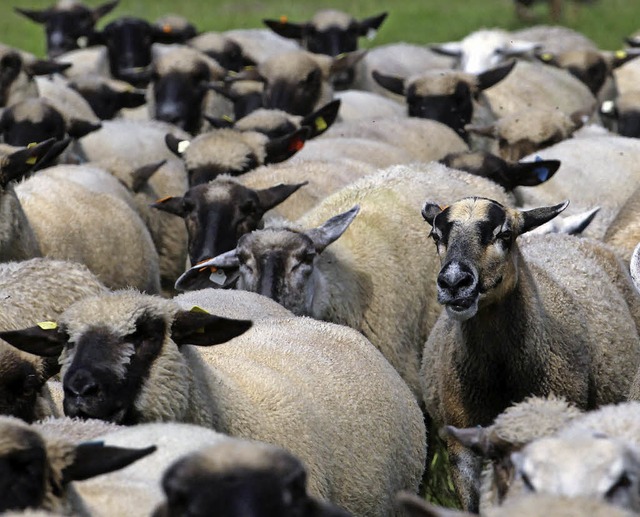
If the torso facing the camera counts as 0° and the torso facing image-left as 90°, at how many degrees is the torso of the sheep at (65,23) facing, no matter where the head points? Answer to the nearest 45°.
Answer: approximately 0°

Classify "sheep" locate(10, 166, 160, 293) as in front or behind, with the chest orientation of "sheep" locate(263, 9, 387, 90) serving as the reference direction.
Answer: in front

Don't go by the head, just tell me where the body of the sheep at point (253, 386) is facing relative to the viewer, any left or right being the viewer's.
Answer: facing the viewer and to the left of the viewer

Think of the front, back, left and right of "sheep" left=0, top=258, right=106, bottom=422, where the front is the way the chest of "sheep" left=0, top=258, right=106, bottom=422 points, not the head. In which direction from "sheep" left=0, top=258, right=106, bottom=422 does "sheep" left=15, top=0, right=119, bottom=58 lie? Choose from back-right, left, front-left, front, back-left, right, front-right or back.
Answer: back-right

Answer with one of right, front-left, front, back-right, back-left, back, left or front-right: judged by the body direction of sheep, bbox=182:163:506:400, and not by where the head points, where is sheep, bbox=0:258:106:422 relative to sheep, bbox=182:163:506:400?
front

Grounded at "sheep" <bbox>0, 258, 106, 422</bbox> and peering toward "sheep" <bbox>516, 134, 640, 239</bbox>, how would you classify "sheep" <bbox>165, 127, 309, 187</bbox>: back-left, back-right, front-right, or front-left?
front-left

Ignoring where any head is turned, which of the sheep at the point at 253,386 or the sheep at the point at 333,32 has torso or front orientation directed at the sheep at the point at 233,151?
the sheep at the point at 333,32

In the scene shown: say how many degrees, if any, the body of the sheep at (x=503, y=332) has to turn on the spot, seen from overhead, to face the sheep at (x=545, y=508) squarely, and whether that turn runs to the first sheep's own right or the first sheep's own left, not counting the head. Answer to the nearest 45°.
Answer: approximately 45° to the first sheep's own left

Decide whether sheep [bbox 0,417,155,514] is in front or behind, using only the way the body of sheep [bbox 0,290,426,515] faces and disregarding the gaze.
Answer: in front

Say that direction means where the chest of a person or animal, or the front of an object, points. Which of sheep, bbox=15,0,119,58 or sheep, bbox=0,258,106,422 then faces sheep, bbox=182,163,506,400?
sheep, bbox=15,0,119,58

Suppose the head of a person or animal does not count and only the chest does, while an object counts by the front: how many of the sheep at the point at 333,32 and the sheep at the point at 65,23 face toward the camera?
2

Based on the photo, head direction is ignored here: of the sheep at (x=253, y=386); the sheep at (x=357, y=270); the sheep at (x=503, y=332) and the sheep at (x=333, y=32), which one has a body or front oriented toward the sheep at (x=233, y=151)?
the sheep at (x=333, y=32)

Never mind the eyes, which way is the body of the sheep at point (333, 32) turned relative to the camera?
toward the camera
